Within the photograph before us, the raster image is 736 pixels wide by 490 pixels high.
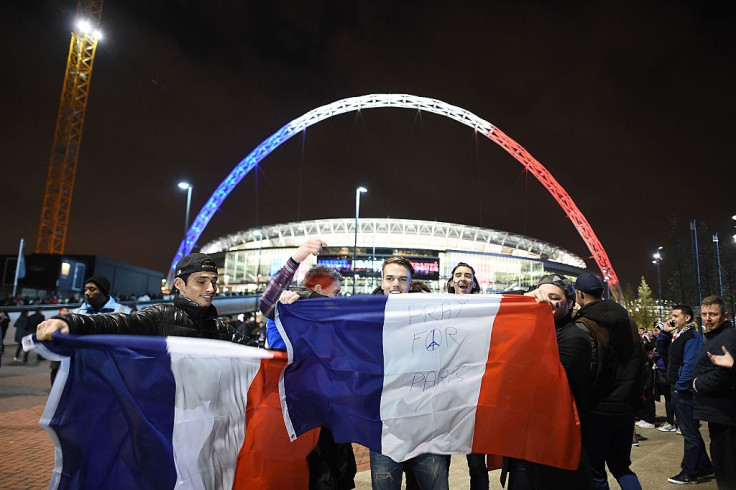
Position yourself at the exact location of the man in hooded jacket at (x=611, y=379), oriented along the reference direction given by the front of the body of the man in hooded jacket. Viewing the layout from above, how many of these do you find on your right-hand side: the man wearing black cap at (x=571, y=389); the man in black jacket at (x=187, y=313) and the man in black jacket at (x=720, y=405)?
1

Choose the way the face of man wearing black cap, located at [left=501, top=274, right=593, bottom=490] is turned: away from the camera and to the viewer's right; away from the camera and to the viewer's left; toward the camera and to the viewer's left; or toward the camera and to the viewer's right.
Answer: toward the camera and to the viewer's left

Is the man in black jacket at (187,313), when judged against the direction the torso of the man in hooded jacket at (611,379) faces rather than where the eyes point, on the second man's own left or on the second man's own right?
on the second man's own left

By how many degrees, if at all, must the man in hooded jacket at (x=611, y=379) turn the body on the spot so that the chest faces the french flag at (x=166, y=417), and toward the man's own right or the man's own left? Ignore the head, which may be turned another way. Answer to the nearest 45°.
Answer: approximately 90° to the man's own left

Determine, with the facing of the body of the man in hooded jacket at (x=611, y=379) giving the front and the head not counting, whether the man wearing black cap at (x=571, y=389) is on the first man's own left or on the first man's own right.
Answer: on the first man's own left

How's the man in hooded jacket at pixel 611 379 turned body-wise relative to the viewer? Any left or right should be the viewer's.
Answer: facing away from the viewer and to the left of the viewer

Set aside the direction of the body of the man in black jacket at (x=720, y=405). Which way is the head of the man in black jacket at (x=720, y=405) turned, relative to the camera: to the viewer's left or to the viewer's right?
to the viewer's left

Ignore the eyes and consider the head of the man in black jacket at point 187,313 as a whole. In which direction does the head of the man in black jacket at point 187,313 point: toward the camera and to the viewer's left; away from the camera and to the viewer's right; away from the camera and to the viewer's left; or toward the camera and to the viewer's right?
toward the camera and to the viewer's right

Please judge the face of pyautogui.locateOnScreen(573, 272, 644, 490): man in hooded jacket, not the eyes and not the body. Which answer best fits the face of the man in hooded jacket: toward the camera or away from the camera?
away from the camera
